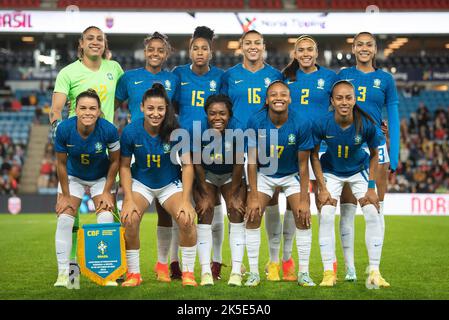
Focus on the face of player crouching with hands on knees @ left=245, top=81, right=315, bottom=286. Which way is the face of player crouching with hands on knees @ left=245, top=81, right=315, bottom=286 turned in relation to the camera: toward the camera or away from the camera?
toward the camera

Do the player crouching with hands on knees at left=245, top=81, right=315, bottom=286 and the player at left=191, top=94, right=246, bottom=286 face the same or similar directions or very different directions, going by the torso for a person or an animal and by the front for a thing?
same or similar directions

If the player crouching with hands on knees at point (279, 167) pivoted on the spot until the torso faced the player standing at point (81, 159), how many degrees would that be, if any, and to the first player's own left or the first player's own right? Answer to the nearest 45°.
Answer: approximately 90° to the first player's own right

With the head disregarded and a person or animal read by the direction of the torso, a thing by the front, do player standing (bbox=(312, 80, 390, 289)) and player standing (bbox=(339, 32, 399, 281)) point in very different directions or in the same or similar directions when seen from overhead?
same or similar directions

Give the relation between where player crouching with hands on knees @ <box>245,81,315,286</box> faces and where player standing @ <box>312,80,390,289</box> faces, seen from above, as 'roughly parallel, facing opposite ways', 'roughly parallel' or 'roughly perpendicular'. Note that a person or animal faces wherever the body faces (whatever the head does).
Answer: roughly parallel

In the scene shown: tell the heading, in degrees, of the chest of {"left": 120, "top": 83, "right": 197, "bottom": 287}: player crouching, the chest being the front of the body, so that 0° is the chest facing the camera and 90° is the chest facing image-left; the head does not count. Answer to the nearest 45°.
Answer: approximately 0°

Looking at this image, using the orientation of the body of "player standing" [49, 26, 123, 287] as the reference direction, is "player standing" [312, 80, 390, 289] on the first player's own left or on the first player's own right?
on the first player's own left

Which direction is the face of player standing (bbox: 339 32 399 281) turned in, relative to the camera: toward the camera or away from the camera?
toward the camera

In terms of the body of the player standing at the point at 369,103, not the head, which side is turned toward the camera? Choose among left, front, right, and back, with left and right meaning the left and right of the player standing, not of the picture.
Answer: front

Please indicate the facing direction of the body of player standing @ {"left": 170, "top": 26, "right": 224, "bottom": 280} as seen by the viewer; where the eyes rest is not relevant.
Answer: toward the camera

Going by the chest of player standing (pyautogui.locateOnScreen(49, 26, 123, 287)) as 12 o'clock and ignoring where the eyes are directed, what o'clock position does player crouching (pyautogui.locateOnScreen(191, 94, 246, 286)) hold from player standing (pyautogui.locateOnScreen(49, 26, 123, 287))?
player crouching (pyautogui.locateOnScreen(191, 94, 246, 286)) is roughly at 10 o'clock from player standing (pyautogui.locateOnScreen(49, 26, 123, 287)).

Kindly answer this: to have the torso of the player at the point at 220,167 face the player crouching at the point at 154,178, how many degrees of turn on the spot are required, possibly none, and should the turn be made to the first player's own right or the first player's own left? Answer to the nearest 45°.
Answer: approximately 90° to the first player's own right

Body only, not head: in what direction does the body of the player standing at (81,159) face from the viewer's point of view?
toward the camera

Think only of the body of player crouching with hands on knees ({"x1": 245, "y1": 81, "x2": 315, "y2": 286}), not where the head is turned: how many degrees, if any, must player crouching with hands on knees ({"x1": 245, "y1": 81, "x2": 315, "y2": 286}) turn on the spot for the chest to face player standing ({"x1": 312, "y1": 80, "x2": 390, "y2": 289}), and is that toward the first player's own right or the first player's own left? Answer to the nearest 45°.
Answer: approximately 90° to the first player's own left
